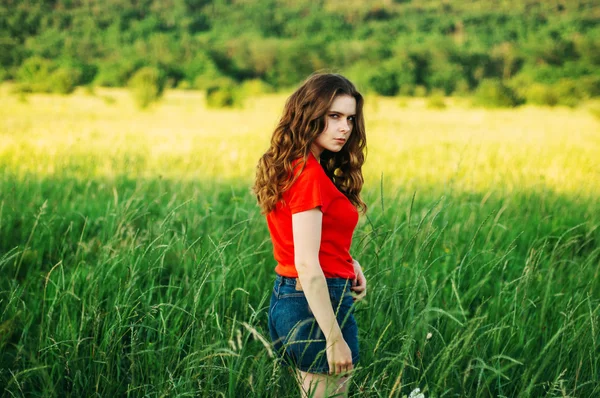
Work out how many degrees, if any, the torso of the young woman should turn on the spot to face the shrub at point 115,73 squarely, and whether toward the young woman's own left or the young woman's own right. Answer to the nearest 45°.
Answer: approximately 90° to the young woman's own left

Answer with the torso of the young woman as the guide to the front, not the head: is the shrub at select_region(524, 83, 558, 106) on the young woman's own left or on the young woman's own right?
on the young woman's own left

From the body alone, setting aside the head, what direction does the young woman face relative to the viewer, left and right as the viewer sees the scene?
facing to the right of the viewer

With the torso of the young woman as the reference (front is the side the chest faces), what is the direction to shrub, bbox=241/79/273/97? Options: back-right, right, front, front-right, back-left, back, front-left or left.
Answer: left

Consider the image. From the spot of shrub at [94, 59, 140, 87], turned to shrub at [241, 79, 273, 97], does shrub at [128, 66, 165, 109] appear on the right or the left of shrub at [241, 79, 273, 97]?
right

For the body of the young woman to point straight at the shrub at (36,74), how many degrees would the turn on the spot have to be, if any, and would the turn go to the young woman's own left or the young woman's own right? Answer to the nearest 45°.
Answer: approximately 135° to the young woman's own left

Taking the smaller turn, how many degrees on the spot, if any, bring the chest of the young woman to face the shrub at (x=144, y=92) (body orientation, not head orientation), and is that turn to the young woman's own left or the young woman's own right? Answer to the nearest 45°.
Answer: approximately 90° to the young woman's own left
